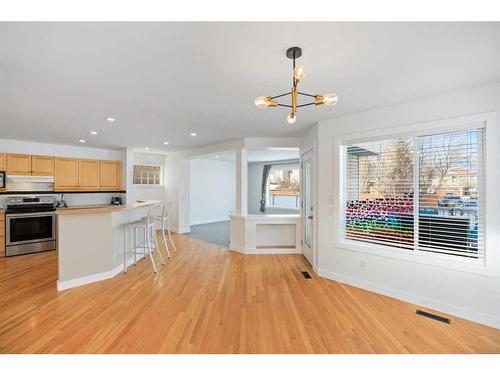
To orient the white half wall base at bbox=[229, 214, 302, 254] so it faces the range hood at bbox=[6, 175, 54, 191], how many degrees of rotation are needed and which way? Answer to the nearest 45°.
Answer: approximately 90° to its right

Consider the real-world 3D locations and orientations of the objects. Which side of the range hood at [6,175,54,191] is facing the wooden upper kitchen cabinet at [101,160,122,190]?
left

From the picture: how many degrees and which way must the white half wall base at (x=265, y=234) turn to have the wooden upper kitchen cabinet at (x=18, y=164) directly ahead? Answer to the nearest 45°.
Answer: approximately 90° to its right

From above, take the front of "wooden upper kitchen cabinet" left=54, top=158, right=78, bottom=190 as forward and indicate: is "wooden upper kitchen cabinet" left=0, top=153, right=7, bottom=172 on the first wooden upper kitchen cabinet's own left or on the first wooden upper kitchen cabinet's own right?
on the first wooden upper kitchen cabinet's own right

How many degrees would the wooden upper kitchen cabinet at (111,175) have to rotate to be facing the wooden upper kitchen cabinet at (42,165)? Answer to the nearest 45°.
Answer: approximately 90° to its right
